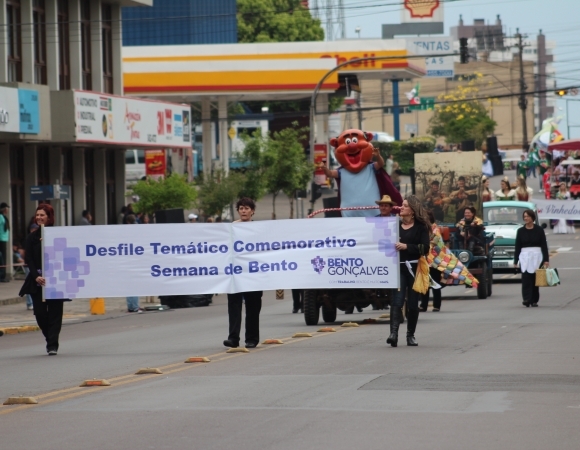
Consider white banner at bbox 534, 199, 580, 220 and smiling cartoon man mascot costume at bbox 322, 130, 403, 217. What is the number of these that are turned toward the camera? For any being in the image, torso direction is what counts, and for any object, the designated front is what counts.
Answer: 2

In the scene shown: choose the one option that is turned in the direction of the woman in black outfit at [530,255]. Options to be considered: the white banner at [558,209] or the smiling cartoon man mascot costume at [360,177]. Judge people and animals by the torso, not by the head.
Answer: the white banner

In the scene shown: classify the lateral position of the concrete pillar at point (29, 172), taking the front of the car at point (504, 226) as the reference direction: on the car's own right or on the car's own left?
on the car's own right

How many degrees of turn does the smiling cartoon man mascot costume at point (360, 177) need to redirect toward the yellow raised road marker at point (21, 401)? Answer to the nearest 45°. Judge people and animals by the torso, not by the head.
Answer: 0° — it already faces it

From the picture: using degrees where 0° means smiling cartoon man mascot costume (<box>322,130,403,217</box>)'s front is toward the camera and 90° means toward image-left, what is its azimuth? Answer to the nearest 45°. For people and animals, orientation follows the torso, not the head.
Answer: approximately 0°

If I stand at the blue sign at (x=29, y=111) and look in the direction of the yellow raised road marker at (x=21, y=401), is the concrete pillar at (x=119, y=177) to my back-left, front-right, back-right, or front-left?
back-left

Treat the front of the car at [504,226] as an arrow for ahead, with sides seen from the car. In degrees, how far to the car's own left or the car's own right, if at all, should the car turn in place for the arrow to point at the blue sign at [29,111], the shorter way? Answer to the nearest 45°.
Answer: approximately 90° to the car's own right

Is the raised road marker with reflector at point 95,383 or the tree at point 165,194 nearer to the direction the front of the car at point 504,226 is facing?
the raised road marker with reflector
